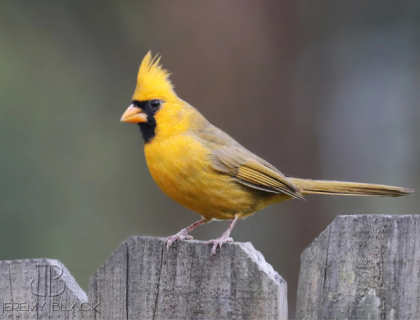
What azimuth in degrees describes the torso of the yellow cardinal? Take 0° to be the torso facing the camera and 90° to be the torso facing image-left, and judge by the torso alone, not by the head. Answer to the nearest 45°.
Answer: approximately 90°
